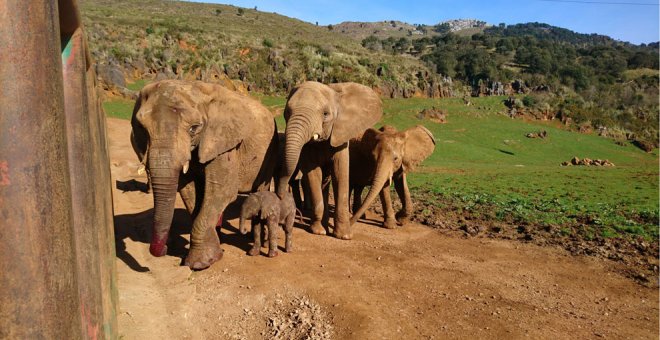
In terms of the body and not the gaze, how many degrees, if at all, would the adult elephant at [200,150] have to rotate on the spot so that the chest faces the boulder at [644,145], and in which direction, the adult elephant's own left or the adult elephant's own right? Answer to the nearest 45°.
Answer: approximately 180°

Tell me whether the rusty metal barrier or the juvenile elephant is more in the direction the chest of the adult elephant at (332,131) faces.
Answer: the rusty metal barrier

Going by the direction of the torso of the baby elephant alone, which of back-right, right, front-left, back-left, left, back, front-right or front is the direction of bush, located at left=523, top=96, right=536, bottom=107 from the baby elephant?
back

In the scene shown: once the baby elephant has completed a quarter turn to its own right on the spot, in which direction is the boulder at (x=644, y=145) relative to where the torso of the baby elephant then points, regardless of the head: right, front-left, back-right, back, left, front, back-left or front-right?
right

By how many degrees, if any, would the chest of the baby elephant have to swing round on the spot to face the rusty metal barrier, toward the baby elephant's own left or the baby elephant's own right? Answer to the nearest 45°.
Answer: approximately 45° to the baby elephant's own left

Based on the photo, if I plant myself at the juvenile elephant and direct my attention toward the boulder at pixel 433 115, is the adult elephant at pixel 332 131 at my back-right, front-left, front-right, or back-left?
back-left

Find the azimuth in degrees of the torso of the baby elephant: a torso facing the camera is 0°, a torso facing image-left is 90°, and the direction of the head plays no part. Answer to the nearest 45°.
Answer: approximately 45°

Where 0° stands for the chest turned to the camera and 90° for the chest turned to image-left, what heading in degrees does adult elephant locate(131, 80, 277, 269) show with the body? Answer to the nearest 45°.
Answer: approximately 45°

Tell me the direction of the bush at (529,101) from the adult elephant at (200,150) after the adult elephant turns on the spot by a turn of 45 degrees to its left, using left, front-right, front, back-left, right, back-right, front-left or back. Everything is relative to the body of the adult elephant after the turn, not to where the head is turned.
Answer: back-left
